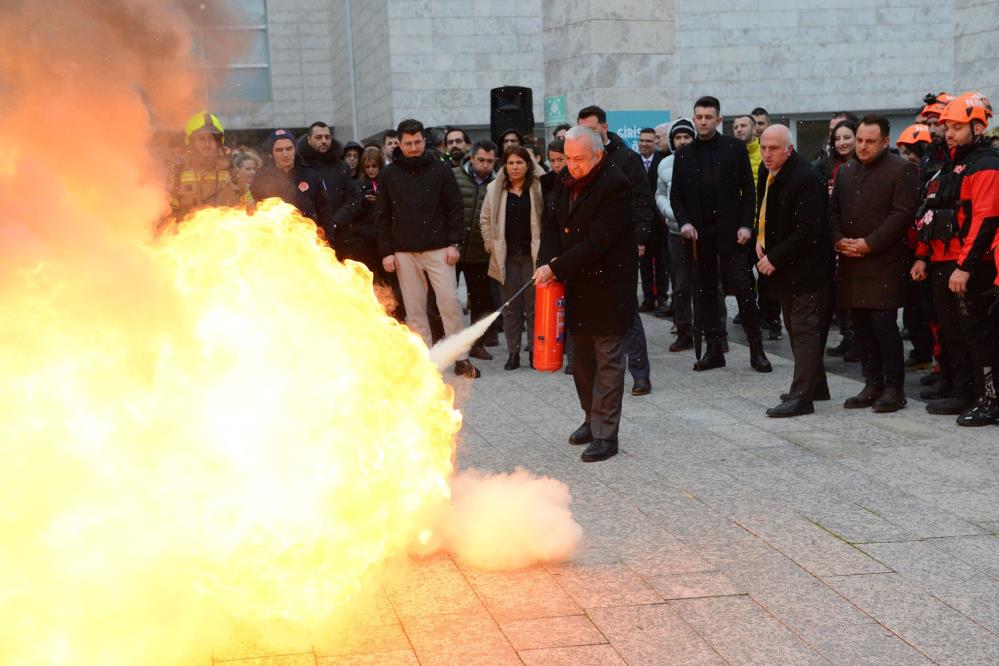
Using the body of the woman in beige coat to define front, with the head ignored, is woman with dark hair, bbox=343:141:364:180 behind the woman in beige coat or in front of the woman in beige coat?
behind

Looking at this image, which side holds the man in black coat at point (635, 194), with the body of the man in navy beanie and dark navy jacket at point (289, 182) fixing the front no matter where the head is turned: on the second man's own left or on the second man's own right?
on the second man's own left

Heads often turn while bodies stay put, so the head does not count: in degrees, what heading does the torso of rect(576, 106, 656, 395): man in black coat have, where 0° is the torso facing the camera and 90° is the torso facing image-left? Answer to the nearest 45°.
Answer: approximately 45°

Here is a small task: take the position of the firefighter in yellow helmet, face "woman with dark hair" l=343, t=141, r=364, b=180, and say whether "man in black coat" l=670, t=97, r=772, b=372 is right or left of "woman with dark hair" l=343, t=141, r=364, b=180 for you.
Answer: right

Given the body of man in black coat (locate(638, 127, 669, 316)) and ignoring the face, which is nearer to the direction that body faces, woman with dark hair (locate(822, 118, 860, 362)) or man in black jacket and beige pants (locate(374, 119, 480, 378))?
the man in black jacket and beige pants
